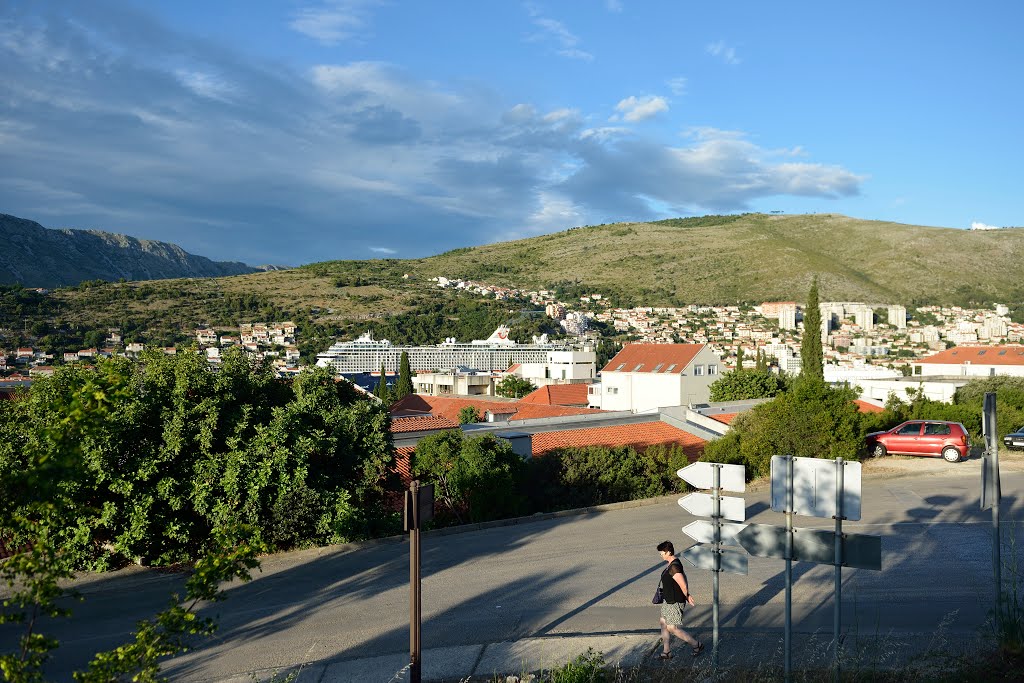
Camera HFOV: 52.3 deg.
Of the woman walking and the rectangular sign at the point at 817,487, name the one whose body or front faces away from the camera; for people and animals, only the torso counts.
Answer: the rectangular sign

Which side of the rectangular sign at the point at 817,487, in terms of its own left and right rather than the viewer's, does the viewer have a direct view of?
back

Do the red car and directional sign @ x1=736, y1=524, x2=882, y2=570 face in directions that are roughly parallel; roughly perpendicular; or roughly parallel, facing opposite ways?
roughly perpendicular

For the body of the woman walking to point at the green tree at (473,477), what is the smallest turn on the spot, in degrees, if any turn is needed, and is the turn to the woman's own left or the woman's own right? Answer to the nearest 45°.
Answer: approximately 45° to the woman's own right

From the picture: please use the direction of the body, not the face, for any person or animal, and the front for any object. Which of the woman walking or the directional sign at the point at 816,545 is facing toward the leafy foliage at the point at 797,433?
the directional sign

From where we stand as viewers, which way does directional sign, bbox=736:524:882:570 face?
facing away from the viewer
